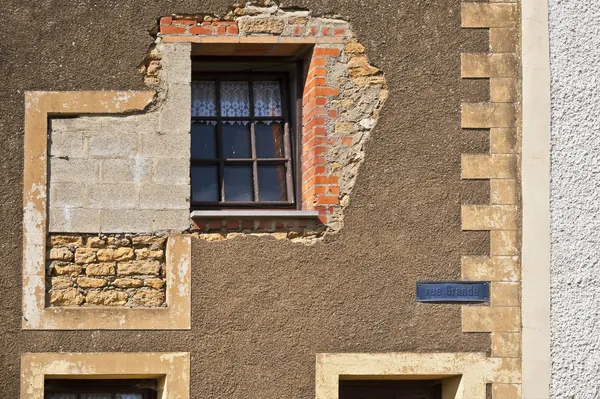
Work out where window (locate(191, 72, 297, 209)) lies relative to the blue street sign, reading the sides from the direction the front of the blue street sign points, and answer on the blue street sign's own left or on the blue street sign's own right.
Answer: on the blue street sign's own right

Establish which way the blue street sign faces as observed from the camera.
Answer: facing the viewer

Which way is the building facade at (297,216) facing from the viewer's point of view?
toward the camera
